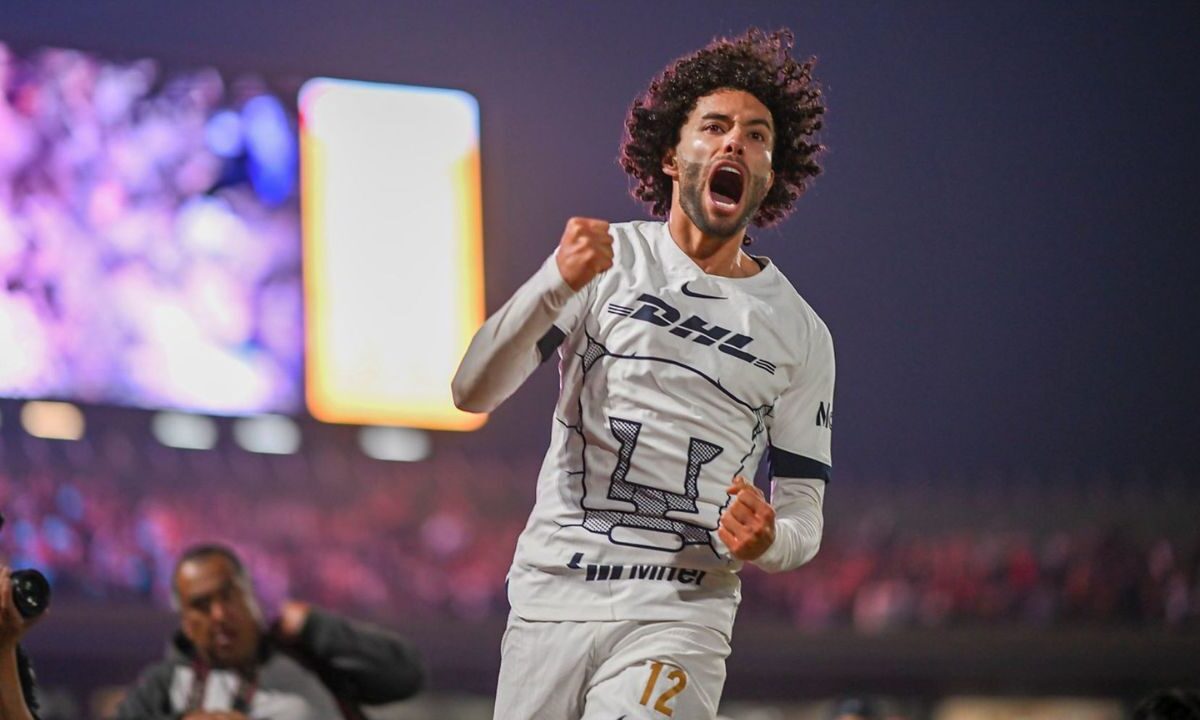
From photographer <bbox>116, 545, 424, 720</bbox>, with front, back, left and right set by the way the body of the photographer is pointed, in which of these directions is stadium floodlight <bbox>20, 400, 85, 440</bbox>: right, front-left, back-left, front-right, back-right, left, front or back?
back

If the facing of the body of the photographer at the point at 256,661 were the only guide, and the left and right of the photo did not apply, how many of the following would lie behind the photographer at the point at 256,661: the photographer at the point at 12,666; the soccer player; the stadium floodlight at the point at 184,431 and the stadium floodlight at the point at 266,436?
2

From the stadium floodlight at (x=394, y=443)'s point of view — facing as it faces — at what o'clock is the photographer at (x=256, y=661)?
The photographer is roughly at 12 o'clock from the stadium floodlight.

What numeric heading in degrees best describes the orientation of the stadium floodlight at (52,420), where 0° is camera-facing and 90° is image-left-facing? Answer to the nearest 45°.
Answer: approximately 0°
